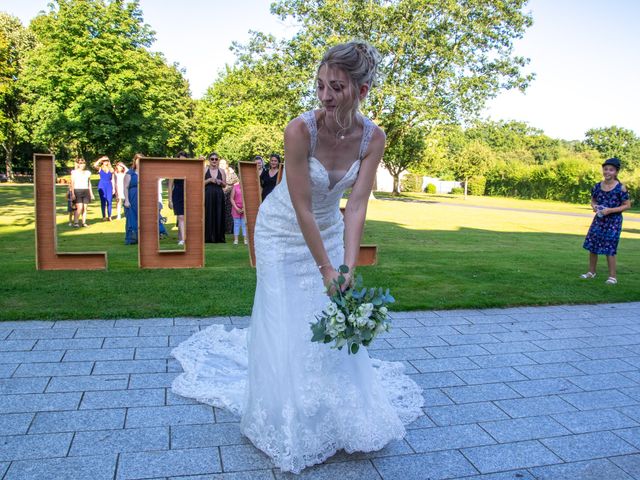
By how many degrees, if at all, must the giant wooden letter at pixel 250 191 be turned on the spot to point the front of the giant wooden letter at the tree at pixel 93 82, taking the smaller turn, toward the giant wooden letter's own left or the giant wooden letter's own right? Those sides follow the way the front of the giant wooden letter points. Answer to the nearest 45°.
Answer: approximately 135° to the giant wooden letter's own right

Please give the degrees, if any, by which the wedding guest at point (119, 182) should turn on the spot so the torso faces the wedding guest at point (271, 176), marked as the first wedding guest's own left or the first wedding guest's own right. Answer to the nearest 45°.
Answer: approximately 45° to the first wedding guest's own left

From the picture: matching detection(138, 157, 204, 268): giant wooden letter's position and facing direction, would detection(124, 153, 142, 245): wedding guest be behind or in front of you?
behind

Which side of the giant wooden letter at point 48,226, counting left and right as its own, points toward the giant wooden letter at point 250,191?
left

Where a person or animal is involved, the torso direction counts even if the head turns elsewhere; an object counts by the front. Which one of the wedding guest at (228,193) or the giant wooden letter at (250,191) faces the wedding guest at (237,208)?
the wedding guest at (228,193)

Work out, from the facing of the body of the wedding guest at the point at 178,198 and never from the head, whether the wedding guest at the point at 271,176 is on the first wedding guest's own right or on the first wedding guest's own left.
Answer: on the first wedding guest's own left

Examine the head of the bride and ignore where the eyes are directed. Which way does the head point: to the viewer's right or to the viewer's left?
to the viewer's left

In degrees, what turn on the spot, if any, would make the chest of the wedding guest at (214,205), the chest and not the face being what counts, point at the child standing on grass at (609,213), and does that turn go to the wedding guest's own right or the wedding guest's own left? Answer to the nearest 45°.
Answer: approximately 45° to the wedding guest's own left

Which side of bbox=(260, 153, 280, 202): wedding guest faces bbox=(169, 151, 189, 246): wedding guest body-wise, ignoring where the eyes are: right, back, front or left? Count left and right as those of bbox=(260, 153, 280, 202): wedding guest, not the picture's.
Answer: right

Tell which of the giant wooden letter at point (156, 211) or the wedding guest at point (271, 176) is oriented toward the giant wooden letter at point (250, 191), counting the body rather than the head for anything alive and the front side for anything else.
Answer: the wedding guest
